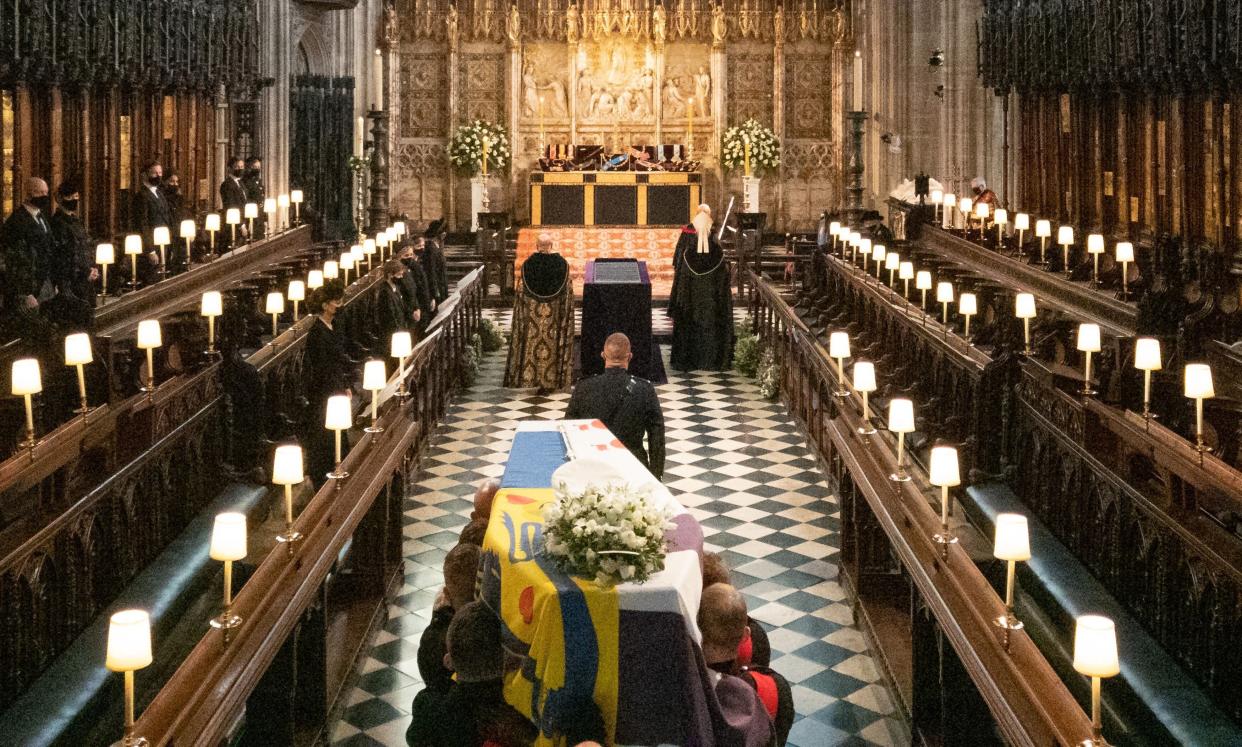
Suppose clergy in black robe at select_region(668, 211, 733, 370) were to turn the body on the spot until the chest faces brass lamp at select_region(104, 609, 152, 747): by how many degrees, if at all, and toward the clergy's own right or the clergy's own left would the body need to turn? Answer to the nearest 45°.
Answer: approximately 180°

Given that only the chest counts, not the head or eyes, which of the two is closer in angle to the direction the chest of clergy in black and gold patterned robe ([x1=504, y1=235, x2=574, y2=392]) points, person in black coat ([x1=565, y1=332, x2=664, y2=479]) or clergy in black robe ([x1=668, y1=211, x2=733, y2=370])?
the clergy in black robe

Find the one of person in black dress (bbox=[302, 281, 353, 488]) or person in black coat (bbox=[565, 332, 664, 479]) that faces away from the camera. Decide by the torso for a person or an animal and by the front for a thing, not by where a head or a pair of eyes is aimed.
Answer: the person in black coat

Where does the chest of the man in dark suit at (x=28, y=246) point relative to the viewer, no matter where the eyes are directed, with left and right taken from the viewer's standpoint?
facing the viewer and to the right of the viewer

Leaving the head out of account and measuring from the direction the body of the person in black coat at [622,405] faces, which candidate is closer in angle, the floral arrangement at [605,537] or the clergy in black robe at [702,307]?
the clergy in black robe

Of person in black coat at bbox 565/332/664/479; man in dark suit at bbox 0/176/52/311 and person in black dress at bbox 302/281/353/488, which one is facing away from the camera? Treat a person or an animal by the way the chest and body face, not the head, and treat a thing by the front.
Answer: the person in black coat

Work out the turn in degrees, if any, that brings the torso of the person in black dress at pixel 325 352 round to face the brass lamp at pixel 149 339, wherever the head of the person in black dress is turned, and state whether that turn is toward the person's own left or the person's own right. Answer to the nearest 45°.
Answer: approximately 135° to the person's own right

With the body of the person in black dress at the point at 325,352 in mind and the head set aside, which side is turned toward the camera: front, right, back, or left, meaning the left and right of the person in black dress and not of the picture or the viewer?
right

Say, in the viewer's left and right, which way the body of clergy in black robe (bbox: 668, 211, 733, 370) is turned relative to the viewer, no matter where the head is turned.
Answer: facing away from the viewer

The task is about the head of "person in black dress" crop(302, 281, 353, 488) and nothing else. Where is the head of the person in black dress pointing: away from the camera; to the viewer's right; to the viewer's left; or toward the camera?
to the viewer's right
